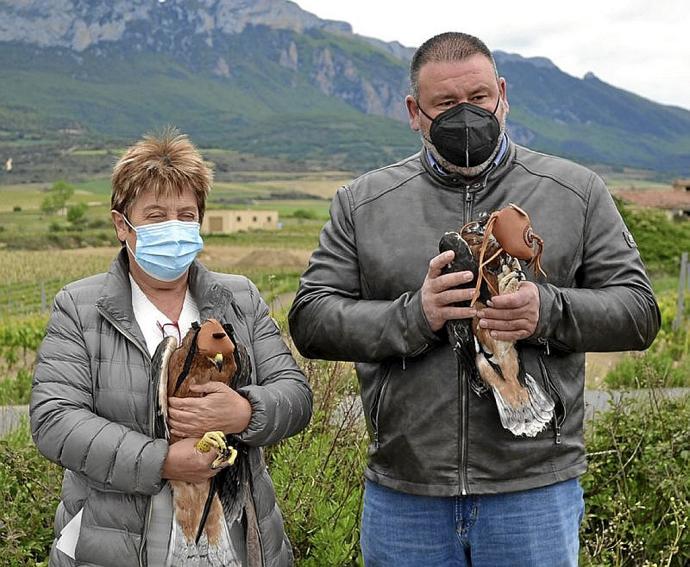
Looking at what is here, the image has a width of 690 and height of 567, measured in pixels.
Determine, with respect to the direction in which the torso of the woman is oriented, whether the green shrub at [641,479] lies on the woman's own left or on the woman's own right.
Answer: on the woman's own left

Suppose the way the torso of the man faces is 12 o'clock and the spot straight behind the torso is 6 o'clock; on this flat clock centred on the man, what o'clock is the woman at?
The woman is roughly at 3 o'clock from the man.

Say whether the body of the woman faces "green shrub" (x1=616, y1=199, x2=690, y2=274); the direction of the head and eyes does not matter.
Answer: no

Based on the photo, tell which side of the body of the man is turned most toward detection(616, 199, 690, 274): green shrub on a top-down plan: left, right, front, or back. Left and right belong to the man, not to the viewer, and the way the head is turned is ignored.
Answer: back

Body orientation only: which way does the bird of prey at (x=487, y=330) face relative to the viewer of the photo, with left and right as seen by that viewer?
facing the viewer and to the right of the viewer

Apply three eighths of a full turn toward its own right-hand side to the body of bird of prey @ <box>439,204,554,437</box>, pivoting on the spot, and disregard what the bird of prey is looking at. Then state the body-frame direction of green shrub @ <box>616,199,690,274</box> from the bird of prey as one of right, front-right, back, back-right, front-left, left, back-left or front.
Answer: right

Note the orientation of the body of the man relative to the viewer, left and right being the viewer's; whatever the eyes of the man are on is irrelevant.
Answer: facing the viewer

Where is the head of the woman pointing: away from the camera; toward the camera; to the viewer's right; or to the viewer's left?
toward the camera

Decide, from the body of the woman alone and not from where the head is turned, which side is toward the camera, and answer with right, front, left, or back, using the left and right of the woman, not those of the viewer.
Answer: front

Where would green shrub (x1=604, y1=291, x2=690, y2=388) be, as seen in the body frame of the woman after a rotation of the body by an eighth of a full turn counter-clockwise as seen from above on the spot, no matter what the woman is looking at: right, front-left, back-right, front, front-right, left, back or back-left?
left

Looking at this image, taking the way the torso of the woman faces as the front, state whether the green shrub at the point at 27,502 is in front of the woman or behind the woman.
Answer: behind

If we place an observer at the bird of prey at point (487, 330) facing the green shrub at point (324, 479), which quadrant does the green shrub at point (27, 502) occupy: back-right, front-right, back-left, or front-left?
front-left

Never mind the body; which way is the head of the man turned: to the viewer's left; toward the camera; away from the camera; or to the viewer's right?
toward the camera

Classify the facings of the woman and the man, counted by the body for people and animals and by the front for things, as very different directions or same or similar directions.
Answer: same or similar directions

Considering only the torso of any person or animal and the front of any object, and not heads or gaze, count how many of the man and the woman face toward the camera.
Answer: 2

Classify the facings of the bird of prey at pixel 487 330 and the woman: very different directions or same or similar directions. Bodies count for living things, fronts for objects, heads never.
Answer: same or similar directions
